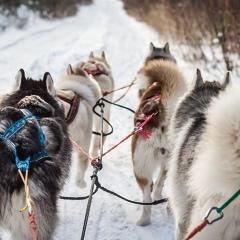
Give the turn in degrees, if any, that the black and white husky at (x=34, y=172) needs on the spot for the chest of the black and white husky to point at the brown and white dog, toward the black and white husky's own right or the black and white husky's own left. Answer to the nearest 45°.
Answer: approximately 45° to the black and white husky's own right

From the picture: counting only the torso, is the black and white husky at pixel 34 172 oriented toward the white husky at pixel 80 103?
yes

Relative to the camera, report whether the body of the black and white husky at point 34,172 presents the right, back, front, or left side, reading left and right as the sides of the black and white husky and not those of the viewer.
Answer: back

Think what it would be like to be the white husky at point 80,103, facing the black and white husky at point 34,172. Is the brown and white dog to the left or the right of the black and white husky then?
left
